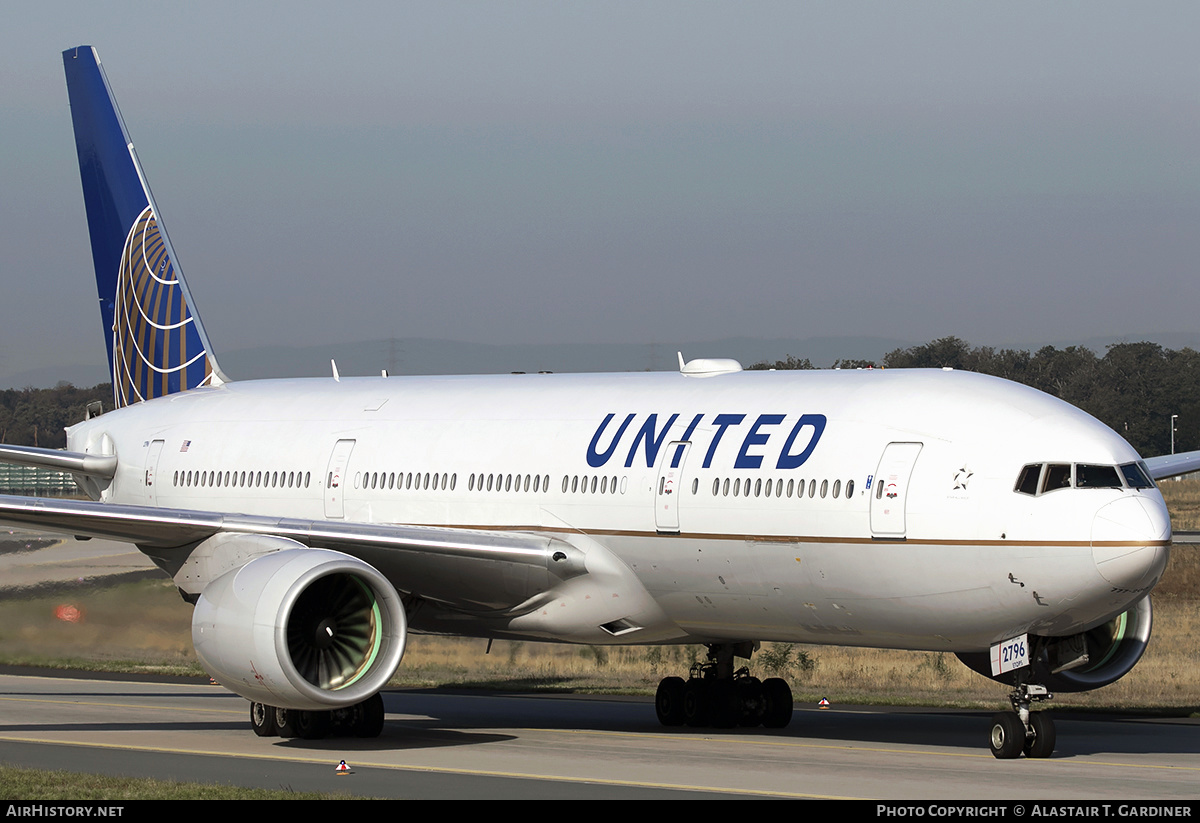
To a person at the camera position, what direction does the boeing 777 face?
facing the viewer and to the right of the viewer
